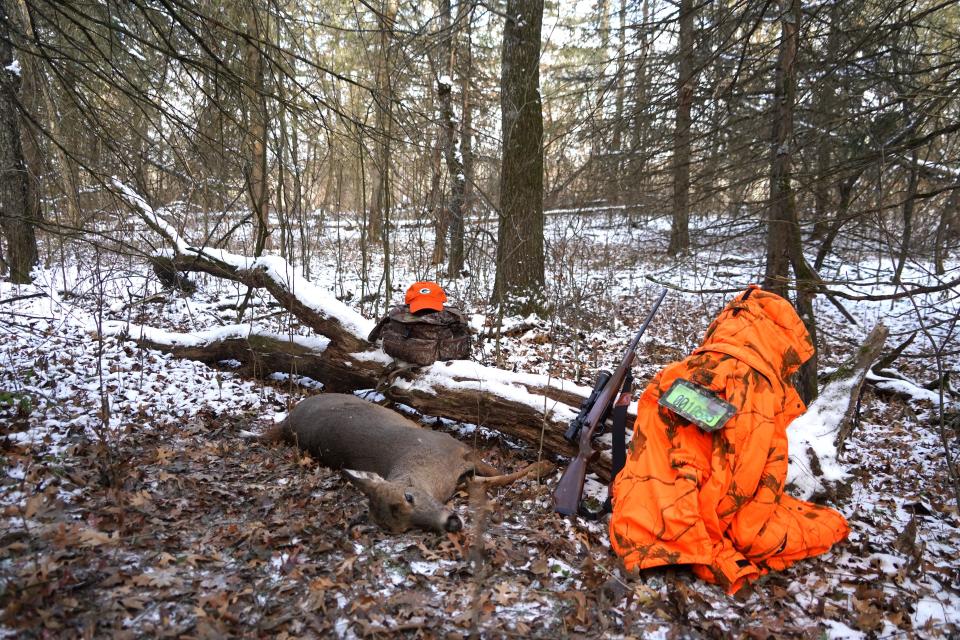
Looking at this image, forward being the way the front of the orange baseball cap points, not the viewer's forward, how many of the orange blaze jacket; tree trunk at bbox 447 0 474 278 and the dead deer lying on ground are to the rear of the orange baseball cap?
1

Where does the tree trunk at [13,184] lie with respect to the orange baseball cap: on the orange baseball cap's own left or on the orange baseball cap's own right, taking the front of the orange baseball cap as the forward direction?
on the orange baseball cap's own right

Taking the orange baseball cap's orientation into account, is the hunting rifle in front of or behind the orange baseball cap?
in front

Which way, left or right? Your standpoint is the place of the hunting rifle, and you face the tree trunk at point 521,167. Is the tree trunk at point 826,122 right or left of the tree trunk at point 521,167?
right

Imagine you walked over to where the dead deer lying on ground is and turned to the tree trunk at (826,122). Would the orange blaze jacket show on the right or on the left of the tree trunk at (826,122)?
right

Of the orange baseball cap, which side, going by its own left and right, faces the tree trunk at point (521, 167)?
back

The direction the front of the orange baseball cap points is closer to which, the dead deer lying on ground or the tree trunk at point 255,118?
the dead deer lying on ground

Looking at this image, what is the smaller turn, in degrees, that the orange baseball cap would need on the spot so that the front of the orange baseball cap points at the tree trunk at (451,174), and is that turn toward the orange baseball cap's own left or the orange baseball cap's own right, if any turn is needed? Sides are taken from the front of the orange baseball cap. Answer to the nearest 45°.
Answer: approximately 180°

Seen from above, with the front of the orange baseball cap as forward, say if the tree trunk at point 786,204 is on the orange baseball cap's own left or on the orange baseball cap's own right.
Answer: on the orange baseball cap's own left

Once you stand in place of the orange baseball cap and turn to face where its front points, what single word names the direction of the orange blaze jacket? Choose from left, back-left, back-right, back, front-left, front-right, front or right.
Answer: front-left

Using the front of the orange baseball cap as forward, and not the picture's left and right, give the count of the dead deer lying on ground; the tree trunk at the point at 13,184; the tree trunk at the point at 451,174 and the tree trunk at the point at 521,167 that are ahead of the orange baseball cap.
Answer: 1

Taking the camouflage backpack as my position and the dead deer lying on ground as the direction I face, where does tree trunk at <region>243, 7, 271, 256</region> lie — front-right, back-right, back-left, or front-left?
back-right

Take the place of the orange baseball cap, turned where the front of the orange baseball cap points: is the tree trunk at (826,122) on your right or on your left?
on your left

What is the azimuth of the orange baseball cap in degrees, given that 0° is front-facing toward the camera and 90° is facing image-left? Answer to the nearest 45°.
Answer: approximately 0°

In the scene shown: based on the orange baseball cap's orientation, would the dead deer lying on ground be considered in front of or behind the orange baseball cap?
in front

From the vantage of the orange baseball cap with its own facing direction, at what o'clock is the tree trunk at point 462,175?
The tree trunk is roughly at 6 o'clock from the orange baseball cap.
